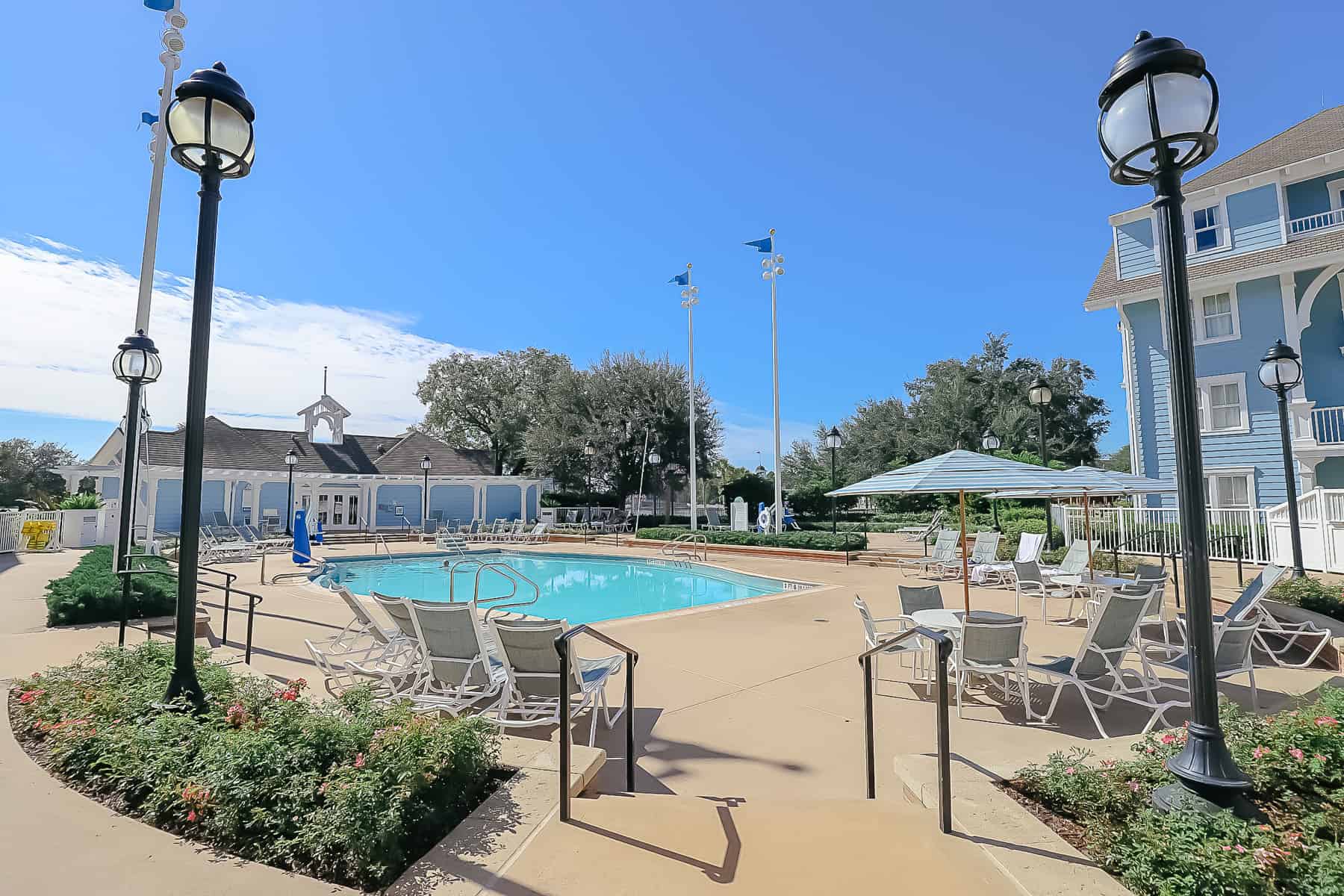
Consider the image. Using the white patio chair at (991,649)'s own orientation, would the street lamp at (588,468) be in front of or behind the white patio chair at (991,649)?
in front

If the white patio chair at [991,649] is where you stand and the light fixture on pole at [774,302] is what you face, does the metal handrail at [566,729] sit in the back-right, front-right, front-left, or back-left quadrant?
back-left

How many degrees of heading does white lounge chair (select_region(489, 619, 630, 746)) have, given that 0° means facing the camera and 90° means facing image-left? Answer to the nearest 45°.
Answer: approximately 180°

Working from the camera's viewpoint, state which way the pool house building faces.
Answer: facing the viewer

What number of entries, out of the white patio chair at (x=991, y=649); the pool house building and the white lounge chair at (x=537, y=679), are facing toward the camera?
1

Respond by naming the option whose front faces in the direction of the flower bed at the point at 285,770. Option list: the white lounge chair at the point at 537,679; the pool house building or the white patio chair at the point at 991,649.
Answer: the pool house building

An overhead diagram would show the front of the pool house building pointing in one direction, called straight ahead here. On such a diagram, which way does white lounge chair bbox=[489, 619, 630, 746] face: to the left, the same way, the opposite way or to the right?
the opposite way

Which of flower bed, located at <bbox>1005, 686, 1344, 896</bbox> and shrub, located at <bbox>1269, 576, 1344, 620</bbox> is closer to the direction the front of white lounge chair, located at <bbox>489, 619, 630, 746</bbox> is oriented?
the shrub

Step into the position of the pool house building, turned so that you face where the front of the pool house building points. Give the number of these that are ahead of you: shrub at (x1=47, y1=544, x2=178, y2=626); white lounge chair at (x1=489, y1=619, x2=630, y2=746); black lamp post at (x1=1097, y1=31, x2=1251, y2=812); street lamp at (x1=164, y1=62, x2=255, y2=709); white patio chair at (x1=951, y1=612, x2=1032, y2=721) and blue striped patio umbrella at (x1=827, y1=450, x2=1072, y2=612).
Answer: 6

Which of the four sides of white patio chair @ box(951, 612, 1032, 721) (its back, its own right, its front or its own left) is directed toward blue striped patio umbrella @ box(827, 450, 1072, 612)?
front

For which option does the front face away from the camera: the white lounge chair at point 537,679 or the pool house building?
the white lounge chair

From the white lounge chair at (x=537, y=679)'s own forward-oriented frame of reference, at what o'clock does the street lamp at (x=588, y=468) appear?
The street lamp is roughly at 12 o'clock from the white lounge chair.

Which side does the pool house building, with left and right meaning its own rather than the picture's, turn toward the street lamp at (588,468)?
left

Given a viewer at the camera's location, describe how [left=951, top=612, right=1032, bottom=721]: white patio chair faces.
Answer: facing away from the viewer

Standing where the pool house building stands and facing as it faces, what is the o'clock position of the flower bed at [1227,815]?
The flower bed is roughly at 12 o'clock from the pool house building.

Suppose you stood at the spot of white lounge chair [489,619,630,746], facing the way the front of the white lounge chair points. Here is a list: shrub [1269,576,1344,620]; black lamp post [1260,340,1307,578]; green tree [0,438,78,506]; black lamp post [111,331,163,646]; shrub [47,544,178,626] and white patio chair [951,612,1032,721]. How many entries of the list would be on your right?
3
